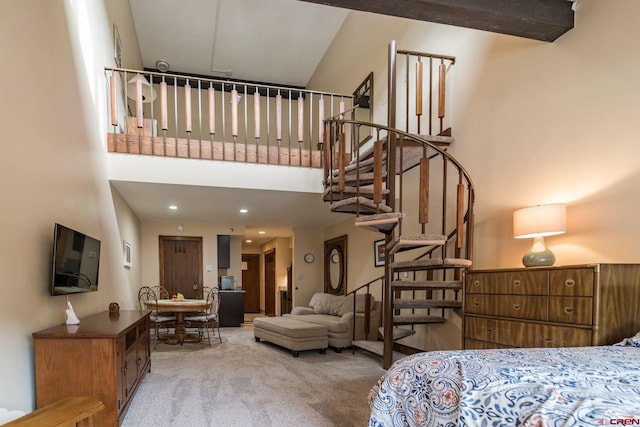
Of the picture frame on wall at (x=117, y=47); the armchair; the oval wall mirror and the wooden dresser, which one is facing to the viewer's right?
the picture frame on wall

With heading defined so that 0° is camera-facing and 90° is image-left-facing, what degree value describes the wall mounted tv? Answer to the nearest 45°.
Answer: approximately 315°

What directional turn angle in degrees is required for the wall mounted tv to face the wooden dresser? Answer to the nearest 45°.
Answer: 0° — it already faces it

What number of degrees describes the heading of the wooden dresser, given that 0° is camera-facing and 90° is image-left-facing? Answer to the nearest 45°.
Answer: approximately 45°

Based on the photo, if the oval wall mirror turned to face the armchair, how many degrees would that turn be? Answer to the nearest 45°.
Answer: approximately 45° to its left

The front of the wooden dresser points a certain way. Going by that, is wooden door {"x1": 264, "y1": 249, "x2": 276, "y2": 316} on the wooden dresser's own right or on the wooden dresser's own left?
on the wooden dresser's own right

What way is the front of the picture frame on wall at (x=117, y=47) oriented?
to the viewer's right
